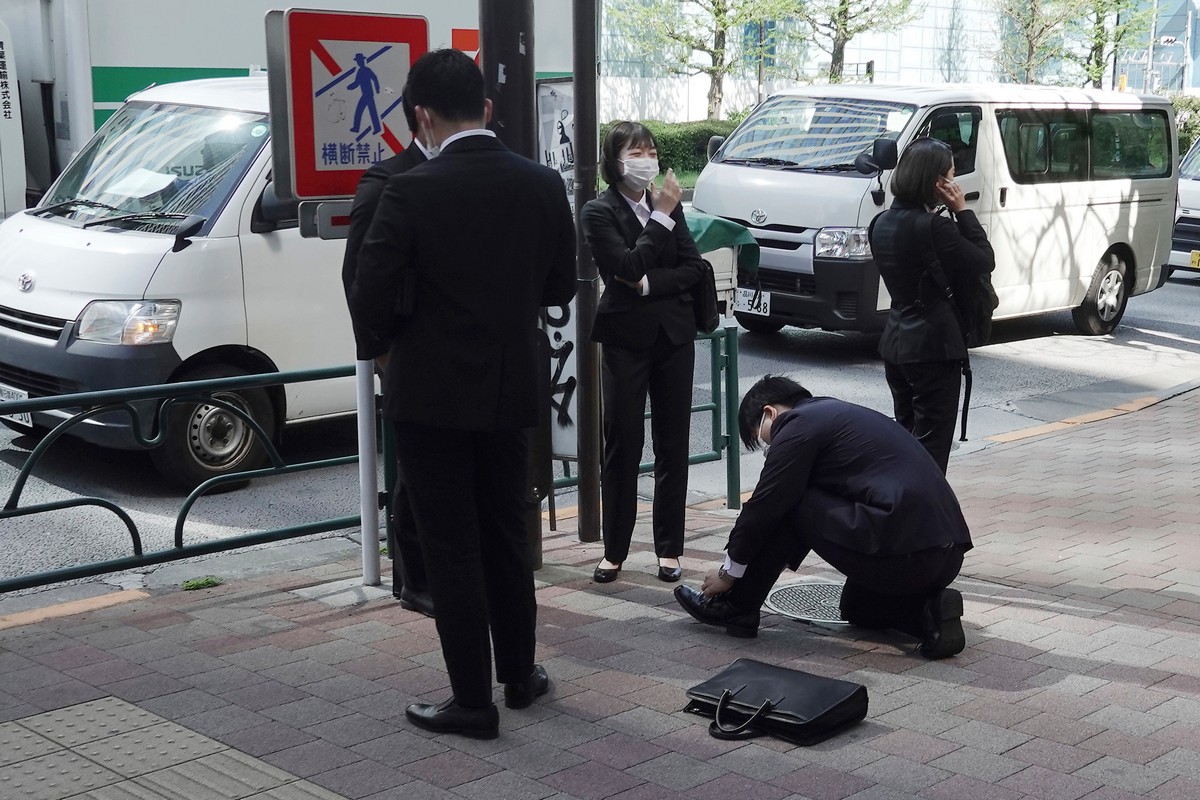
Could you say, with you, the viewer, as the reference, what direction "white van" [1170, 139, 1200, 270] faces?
facing the viewer and to the left of the viewer

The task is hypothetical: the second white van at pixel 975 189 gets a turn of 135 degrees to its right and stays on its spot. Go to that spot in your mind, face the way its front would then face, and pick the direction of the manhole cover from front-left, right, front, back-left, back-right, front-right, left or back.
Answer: back

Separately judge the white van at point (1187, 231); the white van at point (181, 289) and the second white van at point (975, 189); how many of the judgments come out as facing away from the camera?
0

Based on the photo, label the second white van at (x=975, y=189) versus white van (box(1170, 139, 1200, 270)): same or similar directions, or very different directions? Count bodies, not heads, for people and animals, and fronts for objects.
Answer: same or similar directions

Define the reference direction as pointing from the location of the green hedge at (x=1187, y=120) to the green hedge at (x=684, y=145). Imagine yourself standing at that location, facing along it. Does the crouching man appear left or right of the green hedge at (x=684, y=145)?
left

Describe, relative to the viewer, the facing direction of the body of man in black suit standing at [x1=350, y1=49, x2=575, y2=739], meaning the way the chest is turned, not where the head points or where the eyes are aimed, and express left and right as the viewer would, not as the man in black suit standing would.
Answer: facing away from the viewer and to the left of the viewer

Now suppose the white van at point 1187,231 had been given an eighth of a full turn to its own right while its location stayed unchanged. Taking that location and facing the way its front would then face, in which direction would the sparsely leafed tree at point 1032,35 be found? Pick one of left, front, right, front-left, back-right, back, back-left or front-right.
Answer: right

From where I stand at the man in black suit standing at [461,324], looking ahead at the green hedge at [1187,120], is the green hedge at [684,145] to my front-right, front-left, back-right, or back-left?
front-left

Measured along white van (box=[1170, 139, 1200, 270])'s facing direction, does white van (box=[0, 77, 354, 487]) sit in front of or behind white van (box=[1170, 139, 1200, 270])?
in front

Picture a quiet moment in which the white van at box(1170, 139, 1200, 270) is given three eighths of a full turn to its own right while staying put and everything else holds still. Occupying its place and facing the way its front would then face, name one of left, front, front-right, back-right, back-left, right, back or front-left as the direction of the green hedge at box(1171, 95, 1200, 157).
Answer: front

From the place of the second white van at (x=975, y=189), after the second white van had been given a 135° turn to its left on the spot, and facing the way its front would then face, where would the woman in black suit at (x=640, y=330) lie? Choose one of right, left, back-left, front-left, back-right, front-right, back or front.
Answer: right

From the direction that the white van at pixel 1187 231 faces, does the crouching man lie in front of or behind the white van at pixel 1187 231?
in front

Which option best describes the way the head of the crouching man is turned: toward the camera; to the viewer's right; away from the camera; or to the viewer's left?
to the viewer's left
